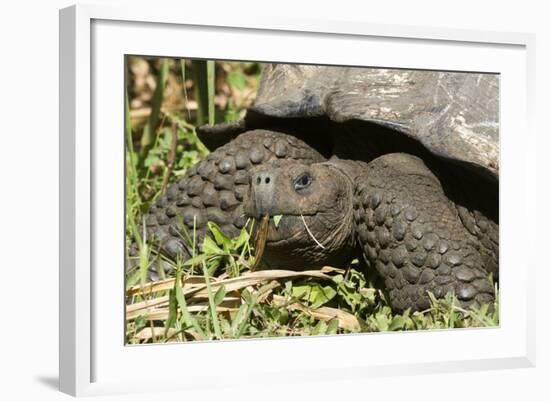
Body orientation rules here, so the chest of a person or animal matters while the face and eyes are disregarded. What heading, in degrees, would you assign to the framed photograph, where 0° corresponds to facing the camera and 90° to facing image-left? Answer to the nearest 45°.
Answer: approximately 315°
